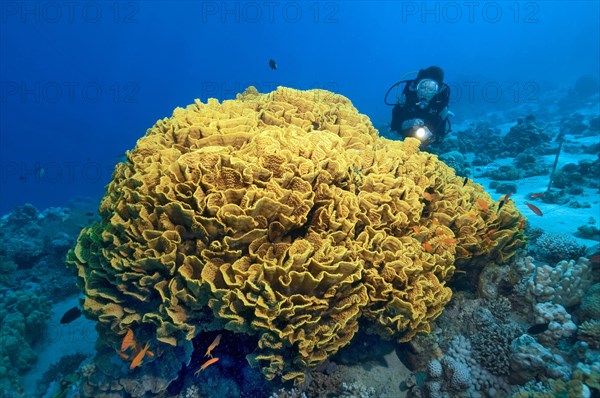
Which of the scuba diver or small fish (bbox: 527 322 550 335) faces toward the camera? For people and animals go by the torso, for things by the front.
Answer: the scuba diver

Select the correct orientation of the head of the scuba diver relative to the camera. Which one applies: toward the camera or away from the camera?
toward the camera

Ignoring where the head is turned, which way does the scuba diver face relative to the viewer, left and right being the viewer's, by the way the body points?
facing the viewer
